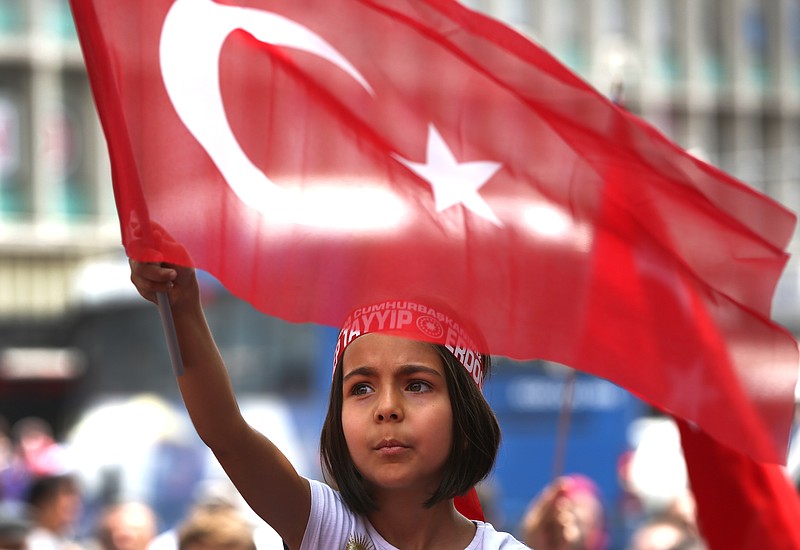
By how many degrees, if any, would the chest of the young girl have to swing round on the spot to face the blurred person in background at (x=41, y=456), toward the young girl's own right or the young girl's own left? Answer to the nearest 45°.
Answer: approximately 180°

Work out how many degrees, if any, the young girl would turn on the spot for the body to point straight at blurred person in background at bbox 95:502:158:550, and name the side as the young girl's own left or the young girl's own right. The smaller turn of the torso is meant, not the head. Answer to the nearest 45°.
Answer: approximately 180°

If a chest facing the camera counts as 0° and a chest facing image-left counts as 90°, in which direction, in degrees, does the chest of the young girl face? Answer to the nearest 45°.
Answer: approximately 0°

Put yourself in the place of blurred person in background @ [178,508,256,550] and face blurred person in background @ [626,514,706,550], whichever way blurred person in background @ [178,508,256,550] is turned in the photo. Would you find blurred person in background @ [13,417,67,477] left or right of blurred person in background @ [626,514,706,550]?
left

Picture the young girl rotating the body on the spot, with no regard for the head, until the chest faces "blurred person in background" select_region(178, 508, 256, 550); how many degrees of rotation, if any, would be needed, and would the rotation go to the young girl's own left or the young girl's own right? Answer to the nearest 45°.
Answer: approximately 180°

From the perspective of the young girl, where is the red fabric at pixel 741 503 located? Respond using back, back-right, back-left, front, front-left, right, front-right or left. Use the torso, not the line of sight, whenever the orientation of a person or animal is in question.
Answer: back-left

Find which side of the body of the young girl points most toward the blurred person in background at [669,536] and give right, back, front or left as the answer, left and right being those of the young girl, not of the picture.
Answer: back

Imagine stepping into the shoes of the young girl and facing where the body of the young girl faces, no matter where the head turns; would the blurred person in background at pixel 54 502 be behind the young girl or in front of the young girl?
behind

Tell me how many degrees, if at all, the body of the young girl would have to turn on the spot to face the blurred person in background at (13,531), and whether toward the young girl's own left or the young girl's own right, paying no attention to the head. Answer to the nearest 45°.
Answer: approximately 180°
